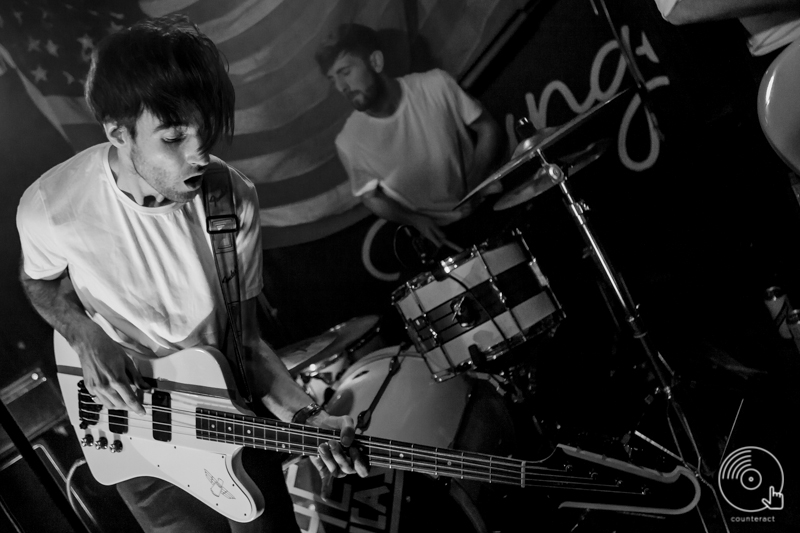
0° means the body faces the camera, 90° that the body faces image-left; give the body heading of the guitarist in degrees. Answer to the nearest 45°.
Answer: approximately 315°

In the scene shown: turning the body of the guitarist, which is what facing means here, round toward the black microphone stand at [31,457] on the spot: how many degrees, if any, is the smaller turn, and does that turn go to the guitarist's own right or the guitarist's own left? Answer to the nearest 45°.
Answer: approximately 90° to the guitarist's own right

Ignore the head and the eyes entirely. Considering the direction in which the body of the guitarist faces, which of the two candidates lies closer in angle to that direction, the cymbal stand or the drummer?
the cymbal stand

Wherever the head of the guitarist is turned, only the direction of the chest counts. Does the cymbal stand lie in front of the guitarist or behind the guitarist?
in front

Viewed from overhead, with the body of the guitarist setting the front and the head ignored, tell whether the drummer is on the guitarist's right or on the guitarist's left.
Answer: on the guitarist's left

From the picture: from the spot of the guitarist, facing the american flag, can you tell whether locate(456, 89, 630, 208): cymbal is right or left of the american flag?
right
